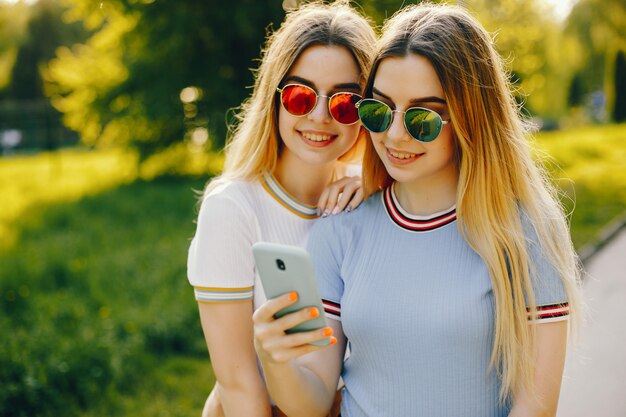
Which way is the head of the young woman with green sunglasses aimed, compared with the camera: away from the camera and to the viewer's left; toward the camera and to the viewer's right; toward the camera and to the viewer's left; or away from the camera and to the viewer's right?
toward the camera and to the viewer's left

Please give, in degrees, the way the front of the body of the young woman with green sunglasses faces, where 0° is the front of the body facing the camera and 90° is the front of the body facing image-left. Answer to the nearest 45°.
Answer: approximately 45°

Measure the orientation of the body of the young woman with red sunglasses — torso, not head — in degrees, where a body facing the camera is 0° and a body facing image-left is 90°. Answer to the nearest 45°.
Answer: approximately 315°

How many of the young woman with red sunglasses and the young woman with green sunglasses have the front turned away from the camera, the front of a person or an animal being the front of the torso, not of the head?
0

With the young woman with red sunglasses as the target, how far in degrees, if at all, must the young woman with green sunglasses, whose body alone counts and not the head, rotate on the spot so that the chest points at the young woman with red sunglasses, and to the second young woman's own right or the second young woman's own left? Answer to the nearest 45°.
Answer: approximately 90° to the second young woman's own right
